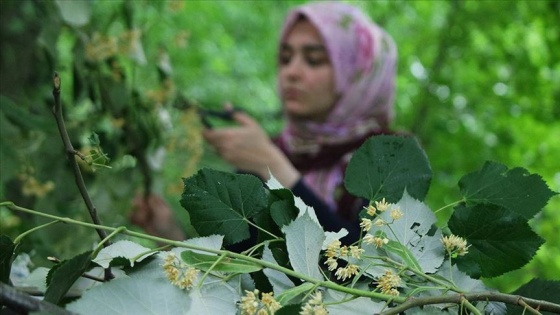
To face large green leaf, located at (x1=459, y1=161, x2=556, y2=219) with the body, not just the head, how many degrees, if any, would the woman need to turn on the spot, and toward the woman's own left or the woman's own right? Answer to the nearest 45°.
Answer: approximately 45° to the woman's own left

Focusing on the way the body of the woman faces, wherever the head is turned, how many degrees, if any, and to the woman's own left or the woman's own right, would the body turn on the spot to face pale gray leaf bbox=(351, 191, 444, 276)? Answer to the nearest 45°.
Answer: approximately 45° to the woman's own left

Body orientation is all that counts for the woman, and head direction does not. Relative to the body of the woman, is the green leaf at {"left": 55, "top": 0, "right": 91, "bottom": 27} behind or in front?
in front

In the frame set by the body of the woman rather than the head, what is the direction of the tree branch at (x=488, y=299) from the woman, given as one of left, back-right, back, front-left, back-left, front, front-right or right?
front-left

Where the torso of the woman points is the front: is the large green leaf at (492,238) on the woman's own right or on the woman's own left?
on the woman's own left

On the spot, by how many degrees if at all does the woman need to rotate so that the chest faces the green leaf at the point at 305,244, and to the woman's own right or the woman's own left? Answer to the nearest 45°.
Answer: approximately 45° to the woman's own left

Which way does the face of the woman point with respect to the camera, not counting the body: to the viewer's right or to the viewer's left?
to the viewer's left

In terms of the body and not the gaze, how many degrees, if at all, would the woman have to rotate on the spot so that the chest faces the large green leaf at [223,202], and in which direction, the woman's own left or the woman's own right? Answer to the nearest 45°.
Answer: approximately 45° to the woman's own left

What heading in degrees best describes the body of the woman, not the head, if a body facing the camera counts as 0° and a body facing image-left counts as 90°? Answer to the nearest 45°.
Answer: approximately 45°
